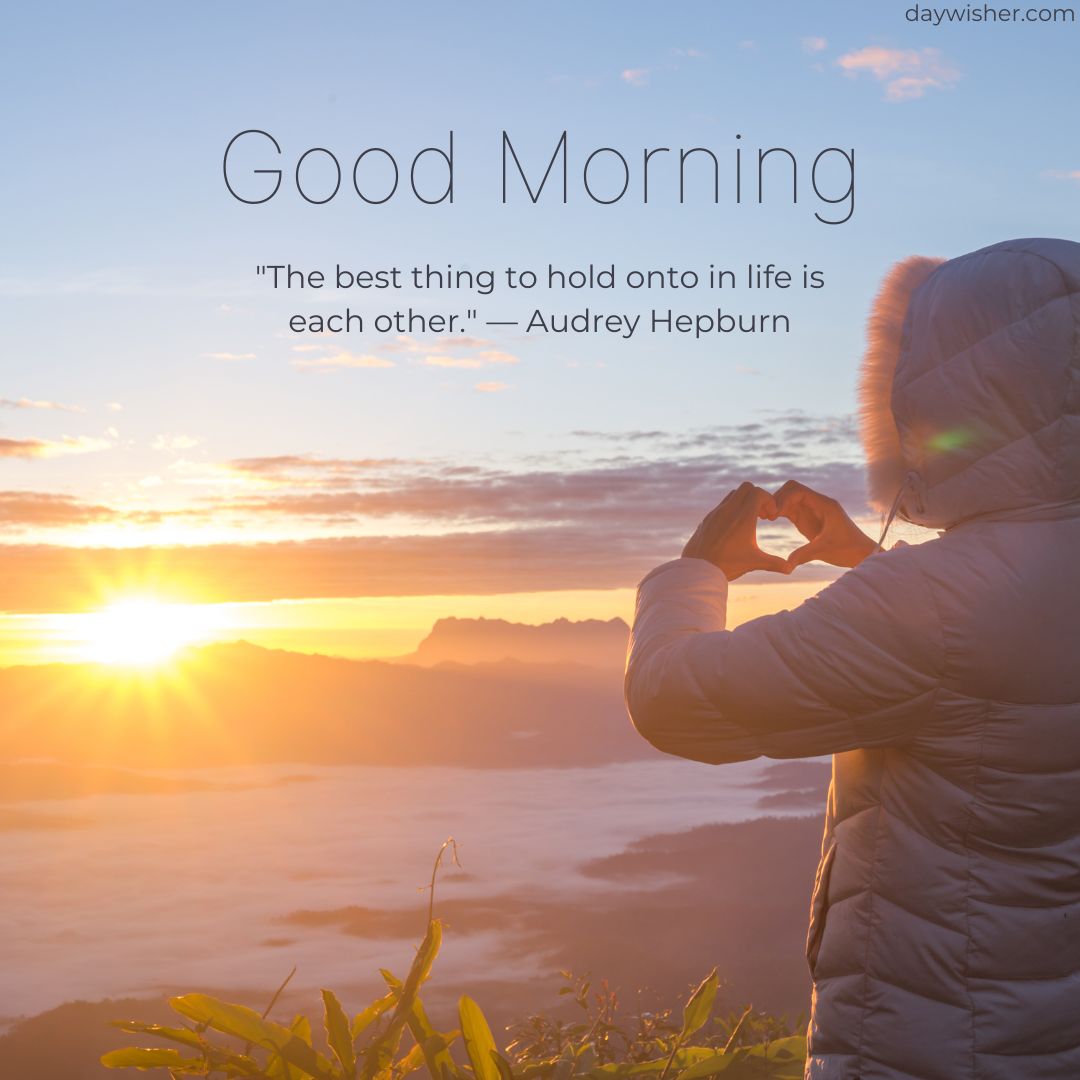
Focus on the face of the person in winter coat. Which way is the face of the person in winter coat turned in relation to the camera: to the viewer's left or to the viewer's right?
to the viewer's left

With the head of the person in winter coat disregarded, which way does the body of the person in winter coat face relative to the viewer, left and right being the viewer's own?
facing away from the viewer and to the left of the viewer
